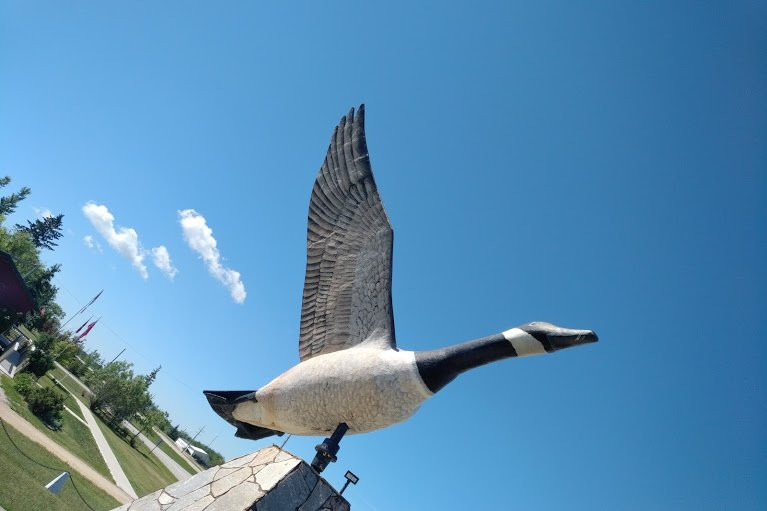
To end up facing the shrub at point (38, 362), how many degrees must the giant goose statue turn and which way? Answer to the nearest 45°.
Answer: approximately 135° to its left

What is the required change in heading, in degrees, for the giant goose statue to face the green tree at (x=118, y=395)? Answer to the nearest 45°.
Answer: approximately 90° to its left

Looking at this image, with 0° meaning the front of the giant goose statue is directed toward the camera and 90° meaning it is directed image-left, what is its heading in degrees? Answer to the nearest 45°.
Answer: approximately 270°

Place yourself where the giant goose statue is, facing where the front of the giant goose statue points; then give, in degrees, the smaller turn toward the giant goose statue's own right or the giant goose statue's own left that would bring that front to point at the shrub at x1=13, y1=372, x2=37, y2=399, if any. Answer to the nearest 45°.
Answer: approximately 135° to the giant goose statue's own left

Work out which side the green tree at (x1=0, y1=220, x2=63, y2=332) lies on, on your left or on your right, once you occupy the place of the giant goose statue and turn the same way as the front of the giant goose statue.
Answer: on your left
